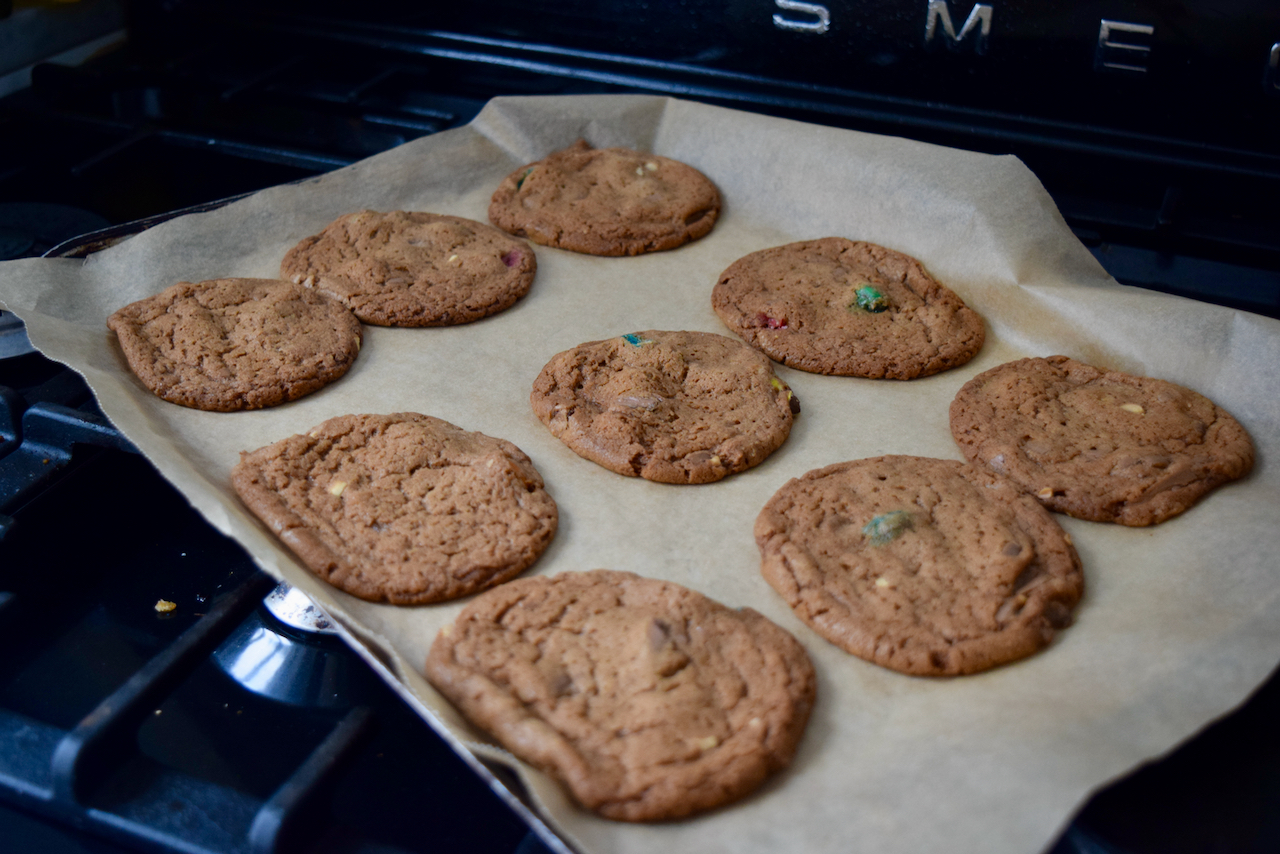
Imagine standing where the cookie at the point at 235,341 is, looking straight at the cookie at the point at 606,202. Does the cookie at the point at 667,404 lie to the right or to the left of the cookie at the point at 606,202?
right

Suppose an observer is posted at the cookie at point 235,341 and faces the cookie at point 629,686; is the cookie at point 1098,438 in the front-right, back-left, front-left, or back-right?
front-left

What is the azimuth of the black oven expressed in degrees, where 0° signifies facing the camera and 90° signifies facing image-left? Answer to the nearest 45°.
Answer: approximately 45°
